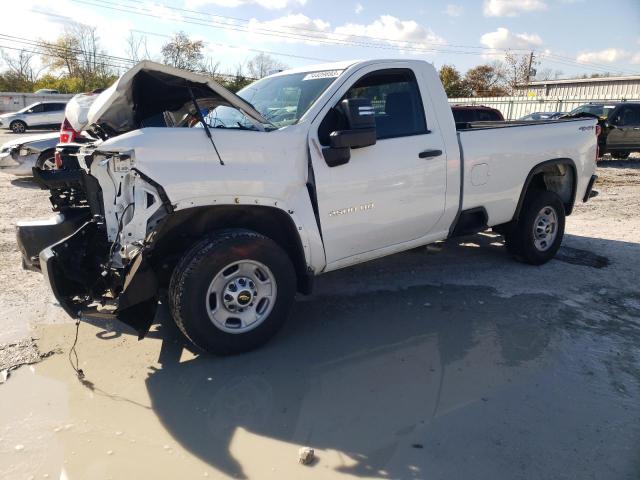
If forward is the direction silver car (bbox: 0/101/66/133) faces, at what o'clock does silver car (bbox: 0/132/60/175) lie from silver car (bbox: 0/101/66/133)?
silver car (bbox: 0/132/60/175) is roughly at 9 o'clock from silver car (bbox: 0/101/66/133).

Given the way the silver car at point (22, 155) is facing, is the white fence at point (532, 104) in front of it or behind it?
behind

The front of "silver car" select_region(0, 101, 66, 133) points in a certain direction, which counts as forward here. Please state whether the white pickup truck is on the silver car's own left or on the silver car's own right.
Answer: on the silver car's own left

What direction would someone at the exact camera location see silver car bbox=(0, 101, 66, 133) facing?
facing to the left of the viewer
